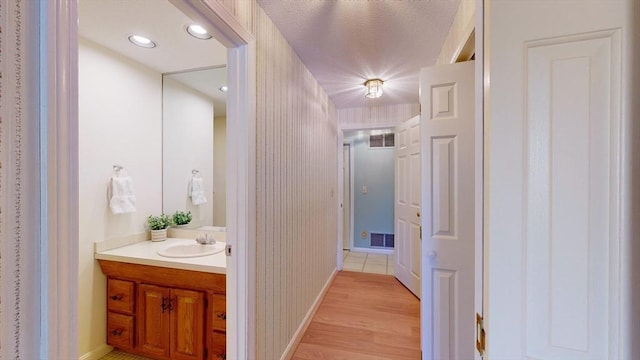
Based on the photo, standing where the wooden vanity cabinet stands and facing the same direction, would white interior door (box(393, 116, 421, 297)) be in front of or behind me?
behind

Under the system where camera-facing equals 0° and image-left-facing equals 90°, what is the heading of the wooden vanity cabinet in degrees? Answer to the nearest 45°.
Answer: approximately 45°

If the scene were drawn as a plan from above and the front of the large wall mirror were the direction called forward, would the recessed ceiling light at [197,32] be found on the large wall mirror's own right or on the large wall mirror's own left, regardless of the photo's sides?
on the large wall mirror's own left

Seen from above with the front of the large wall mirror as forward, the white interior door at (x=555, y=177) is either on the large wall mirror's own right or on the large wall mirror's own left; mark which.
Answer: on the large wall mirror's own left
